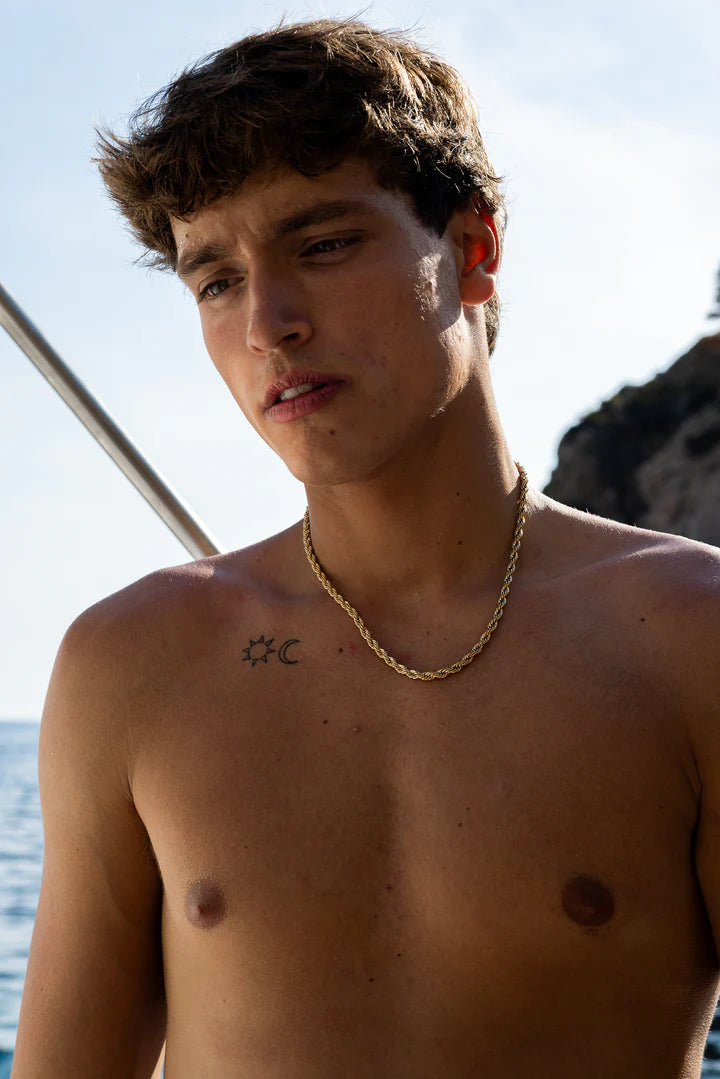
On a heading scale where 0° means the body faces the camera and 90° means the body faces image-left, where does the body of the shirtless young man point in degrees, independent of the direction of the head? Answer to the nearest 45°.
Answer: approximately 0°
